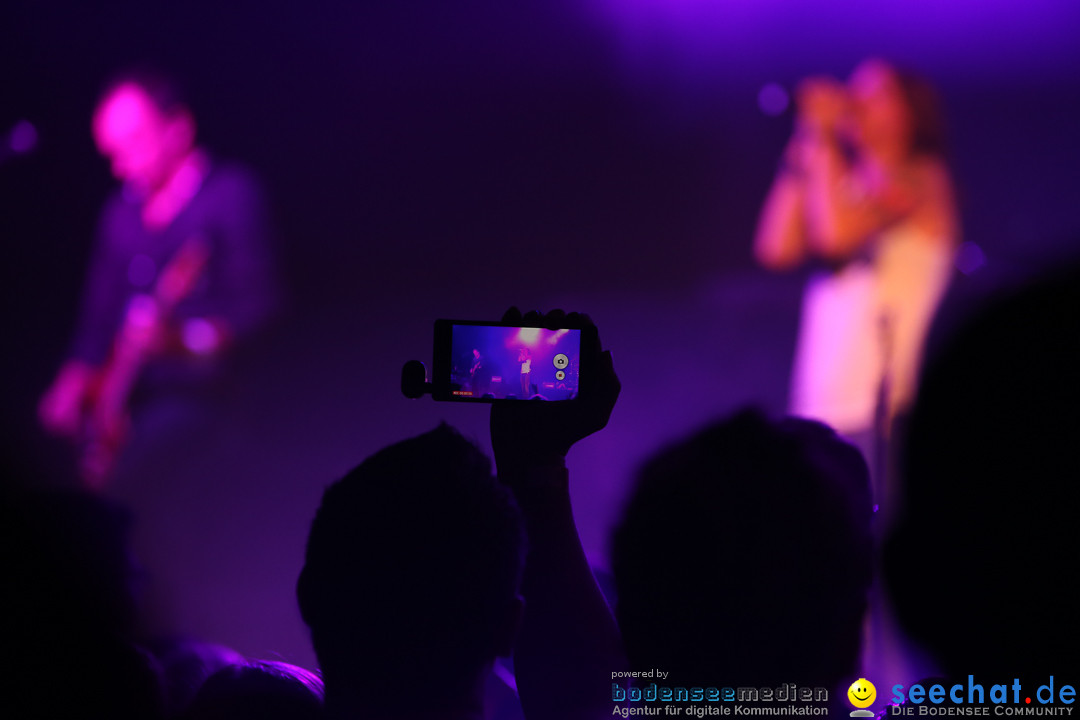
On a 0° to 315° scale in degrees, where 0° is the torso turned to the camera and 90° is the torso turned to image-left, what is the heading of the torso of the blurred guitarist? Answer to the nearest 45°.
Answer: approximately 45°

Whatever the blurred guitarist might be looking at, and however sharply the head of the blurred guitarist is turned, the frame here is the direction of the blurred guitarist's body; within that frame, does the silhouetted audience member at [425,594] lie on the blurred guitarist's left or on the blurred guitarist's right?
on the blurred guitarist's left
